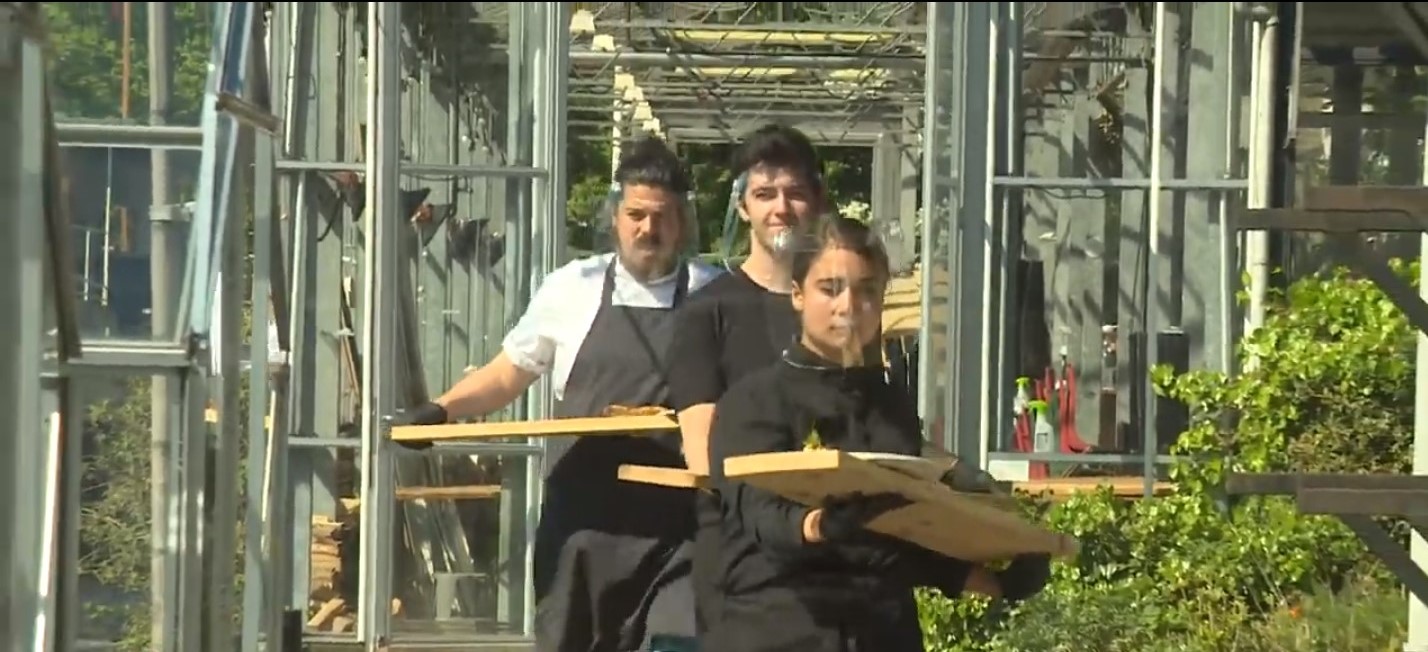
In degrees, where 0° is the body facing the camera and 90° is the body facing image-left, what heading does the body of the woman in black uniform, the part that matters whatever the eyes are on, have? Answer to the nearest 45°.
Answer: approximately 315°

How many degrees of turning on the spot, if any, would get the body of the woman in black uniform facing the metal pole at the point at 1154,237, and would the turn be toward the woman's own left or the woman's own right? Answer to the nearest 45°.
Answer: approximately 135° to the woman's own left

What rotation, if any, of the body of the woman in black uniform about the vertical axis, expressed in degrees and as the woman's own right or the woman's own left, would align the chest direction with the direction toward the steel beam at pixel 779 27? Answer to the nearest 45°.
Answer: approximately 135° to the woman's own left

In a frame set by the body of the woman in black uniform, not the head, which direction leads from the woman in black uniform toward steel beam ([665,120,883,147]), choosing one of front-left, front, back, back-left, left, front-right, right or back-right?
back-left

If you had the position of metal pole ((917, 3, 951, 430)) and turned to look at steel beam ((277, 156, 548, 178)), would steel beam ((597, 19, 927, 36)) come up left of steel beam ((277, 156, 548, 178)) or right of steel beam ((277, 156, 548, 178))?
right

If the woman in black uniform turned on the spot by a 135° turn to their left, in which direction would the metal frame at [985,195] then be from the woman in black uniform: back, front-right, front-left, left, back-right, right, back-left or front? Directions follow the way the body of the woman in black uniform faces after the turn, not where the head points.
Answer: front

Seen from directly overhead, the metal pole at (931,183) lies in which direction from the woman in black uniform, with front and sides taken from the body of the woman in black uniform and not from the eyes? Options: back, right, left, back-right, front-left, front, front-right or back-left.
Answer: back-left
